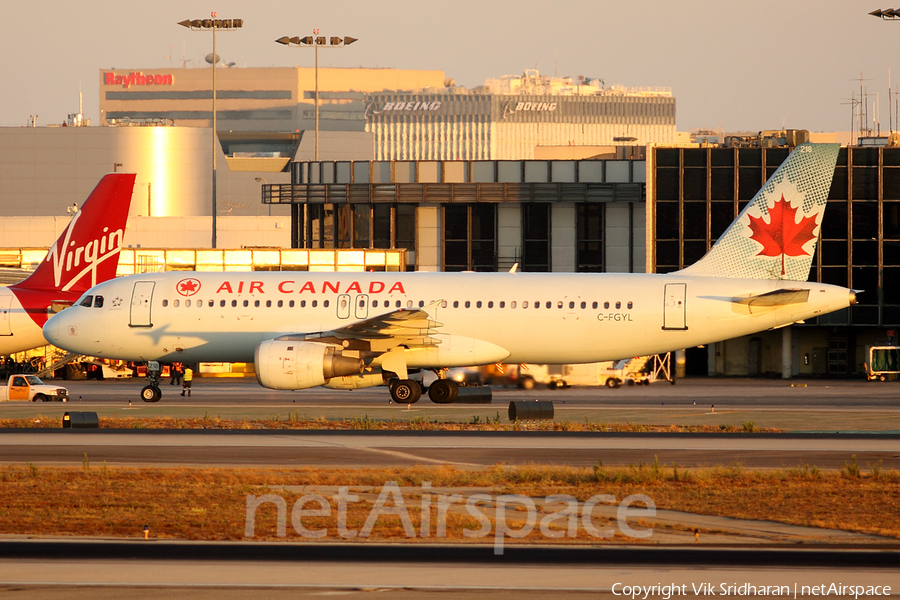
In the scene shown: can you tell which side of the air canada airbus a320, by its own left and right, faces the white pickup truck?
front

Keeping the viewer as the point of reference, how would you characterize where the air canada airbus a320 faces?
facing to the left of the viewer
